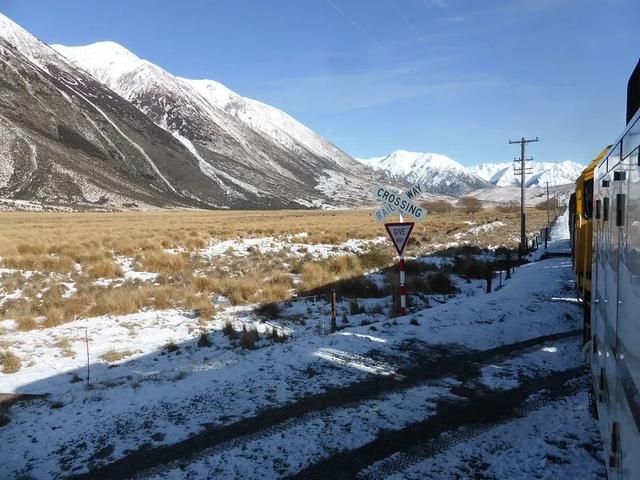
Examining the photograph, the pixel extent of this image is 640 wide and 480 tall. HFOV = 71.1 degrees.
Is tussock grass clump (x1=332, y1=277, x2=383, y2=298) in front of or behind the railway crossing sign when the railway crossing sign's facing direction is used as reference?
behind

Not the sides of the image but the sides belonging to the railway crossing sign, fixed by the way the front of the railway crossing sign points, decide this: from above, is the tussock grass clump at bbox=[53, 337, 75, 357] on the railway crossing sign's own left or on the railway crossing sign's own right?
on the railway crossing sign's own right

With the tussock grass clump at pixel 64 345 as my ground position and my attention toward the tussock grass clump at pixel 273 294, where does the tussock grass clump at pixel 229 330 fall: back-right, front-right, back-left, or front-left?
front-right

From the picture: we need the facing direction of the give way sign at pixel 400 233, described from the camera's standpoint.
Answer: facing the viewer

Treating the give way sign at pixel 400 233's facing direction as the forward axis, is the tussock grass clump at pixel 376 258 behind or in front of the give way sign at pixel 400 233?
behind

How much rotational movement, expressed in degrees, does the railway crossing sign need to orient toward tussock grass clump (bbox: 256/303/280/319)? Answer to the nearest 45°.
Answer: approximately 90° to its right

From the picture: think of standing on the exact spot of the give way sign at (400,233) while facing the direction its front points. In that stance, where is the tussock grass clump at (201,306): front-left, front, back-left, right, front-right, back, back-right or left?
right

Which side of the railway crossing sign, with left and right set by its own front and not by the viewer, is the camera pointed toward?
front

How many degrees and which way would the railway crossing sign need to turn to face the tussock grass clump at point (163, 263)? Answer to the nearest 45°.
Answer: approximately 135° to its right
